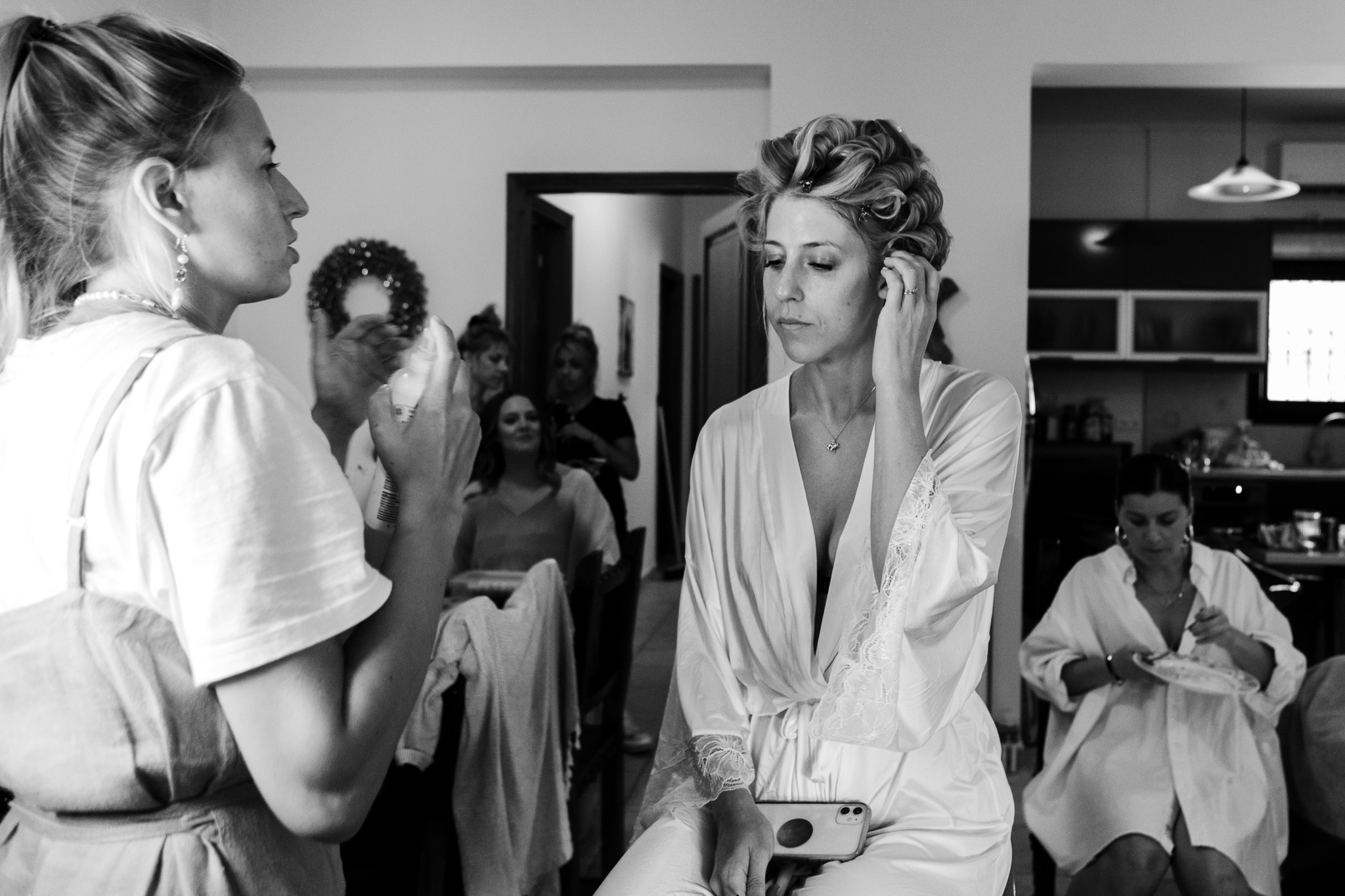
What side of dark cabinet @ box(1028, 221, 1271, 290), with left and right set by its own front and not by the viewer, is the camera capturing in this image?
front

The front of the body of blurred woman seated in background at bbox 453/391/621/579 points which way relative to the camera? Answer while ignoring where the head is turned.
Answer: toward the camera

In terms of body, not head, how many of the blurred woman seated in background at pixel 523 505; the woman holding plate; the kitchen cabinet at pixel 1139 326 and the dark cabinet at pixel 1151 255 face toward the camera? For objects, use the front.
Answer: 4

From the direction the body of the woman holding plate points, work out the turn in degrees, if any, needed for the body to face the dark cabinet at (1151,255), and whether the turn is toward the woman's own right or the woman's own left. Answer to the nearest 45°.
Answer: approximately 180°

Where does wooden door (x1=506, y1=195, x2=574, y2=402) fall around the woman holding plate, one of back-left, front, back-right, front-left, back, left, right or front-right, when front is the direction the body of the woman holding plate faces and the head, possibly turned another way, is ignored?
back-right

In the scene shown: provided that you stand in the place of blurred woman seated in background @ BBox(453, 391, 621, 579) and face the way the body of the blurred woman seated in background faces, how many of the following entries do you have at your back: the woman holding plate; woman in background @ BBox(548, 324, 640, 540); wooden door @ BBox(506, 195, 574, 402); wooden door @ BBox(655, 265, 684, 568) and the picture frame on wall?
4

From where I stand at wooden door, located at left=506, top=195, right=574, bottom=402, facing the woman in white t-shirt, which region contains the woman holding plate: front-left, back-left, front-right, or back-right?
front-left

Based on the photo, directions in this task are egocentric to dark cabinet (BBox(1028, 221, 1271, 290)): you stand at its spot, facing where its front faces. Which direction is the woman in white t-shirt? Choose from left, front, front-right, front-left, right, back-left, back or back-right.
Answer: front

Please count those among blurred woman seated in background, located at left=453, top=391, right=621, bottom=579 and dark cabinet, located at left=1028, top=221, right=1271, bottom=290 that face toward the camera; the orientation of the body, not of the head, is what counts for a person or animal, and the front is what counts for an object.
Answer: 2

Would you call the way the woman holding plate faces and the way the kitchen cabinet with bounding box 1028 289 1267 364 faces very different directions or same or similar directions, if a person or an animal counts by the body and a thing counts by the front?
same or similar directions

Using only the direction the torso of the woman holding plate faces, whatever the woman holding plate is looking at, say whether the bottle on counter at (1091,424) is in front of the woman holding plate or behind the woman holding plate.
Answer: behind

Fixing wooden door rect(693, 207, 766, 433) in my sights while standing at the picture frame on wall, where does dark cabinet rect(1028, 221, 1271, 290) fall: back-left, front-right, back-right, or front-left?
front-left

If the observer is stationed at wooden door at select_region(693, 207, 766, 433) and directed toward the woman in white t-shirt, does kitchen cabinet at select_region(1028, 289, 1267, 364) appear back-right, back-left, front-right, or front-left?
back-left

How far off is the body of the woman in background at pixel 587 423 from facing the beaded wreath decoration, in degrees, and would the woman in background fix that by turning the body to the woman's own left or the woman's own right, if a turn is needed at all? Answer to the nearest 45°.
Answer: approximately 45° to the woman's own right

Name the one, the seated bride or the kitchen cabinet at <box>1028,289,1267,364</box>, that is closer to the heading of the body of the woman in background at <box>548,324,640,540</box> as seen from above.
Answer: the seated bride

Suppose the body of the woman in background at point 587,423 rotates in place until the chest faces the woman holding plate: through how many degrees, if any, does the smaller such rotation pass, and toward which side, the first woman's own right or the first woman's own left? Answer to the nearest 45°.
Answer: approximately 90° to the first woman's own left
